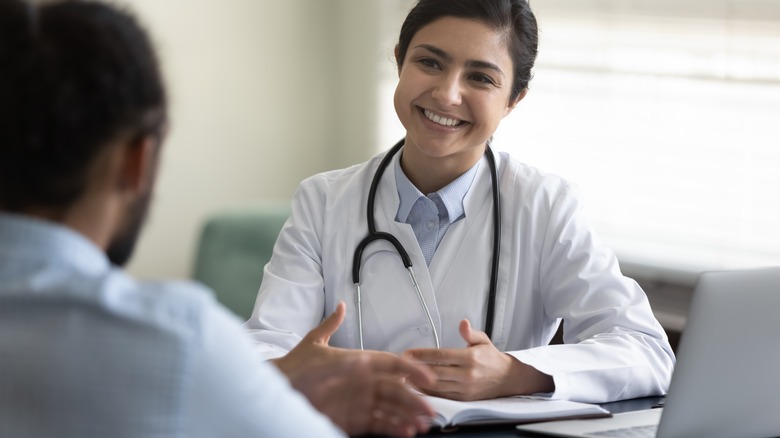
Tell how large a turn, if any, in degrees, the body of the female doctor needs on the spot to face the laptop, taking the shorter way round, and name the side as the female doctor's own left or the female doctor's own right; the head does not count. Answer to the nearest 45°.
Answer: approximately 45° to the female doctor's own left

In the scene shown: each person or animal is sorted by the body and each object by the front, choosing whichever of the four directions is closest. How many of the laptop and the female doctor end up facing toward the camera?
1

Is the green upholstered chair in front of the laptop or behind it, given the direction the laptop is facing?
in front

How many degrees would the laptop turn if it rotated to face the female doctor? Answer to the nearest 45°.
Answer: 0° — it already faces them

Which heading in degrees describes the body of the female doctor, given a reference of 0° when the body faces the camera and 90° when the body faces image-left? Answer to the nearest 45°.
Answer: approximately 0°

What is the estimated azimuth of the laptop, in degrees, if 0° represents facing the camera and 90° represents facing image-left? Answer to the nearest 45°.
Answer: approximately 135°
